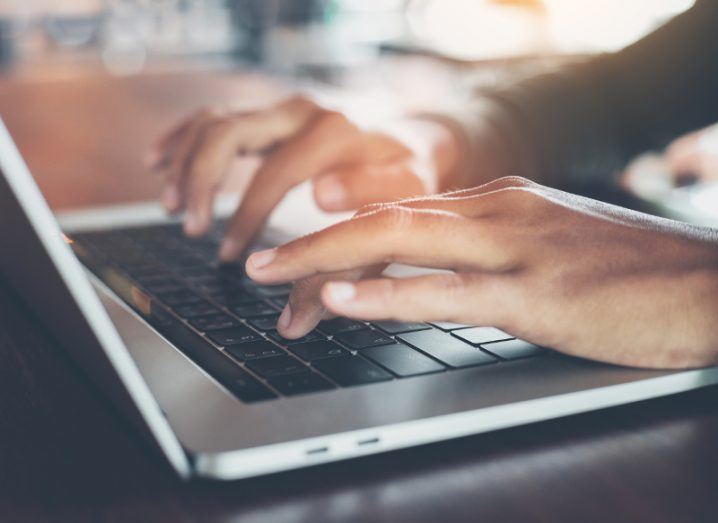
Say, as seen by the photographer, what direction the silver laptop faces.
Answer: facing away from the viewer and to the right of the viewer
